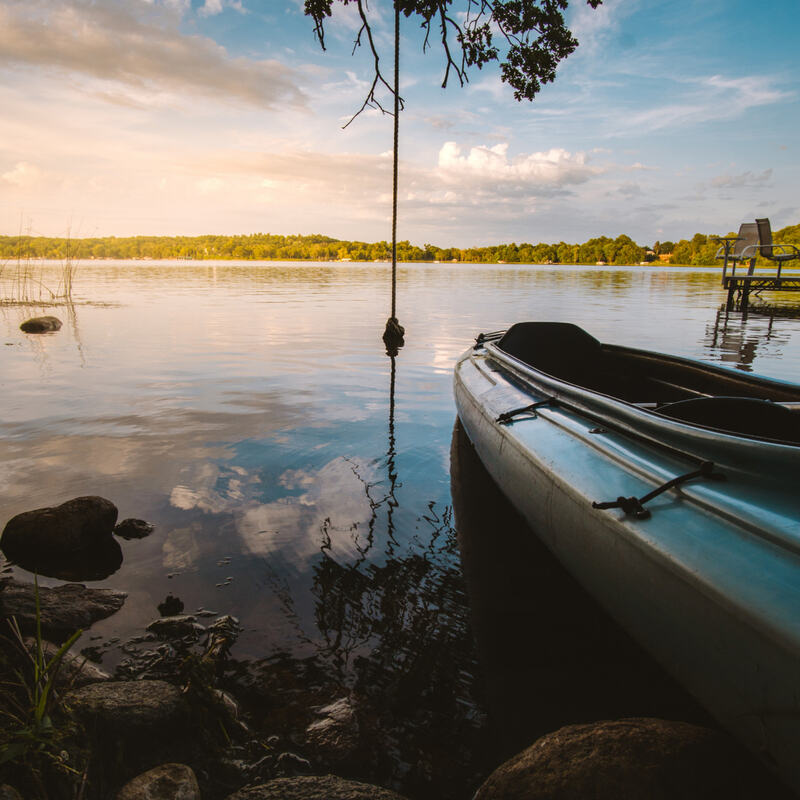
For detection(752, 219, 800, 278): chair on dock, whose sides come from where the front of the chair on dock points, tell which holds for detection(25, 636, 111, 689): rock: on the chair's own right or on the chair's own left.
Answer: on the chair's own right

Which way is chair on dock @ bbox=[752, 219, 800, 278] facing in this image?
to the viewer's right

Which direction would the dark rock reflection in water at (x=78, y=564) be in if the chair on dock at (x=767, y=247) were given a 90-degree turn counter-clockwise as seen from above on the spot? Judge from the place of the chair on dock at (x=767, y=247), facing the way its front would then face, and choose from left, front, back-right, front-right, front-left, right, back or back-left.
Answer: back

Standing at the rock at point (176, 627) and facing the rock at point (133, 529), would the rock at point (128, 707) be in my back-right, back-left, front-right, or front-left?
back-left

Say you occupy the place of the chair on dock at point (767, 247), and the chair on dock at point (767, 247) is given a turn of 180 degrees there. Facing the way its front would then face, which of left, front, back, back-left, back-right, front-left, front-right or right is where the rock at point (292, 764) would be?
left

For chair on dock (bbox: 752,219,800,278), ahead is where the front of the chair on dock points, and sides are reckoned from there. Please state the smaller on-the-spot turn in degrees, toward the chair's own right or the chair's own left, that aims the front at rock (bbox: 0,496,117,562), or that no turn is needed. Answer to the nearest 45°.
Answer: approximately 90° to the chair's own right
